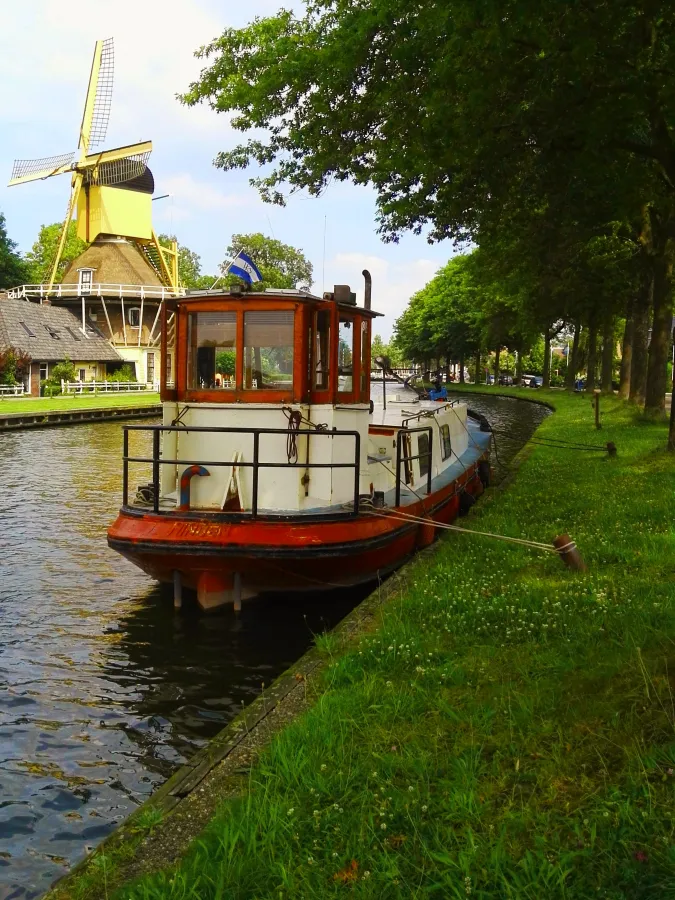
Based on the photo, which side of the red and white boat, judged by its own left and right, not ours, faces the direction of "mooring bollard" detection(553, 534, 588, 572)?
back

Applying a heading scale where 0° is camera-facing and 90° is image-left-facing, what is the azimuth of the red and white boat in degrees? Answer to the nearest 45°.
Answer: approximately 225°
